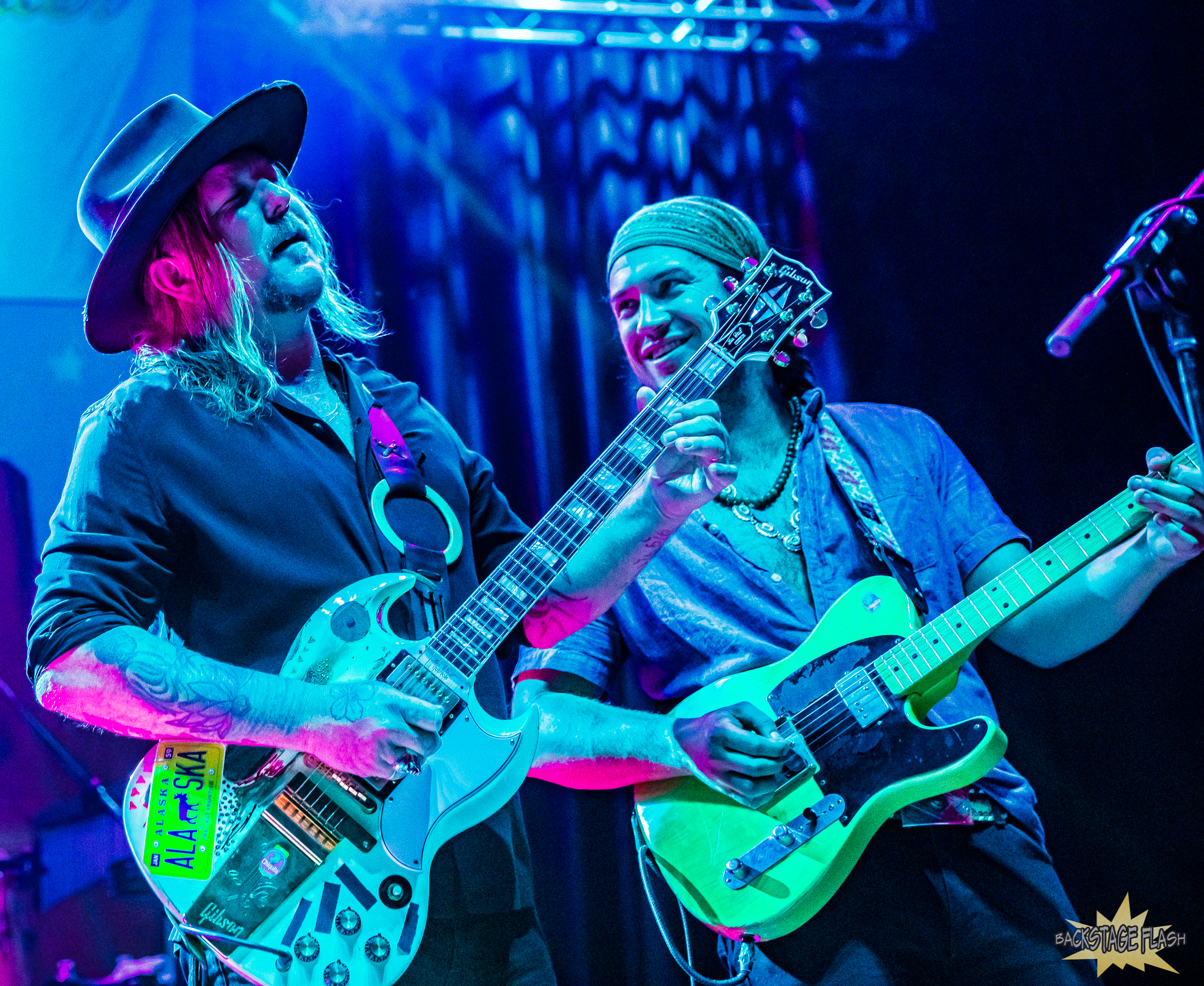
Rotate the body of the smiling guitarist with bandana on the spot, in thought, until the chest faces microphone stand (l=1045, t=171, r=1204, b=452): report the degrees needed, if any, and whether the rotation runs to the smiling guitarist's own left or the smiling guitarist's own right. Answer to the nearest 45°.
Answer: approximately 45° to the smiling guitarist's own left

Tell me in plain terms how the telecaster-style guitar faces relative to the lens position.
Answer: facing the viewer

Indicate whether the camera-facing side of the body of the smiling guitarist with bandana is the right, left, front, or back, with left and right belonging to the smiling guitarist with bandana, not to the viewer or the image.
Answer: front

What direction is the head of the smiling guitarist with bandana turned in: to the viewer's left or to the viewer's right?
to the viewer's left
